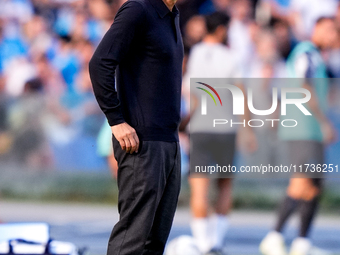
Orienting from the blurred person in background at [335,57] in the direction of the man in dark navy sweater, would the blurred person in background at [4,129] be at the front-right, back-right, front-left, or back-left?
front-right

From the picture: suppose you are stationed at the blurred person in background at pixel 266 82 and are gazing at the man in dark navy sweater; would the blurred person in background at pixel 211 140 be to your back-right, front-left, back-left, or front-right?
front-right

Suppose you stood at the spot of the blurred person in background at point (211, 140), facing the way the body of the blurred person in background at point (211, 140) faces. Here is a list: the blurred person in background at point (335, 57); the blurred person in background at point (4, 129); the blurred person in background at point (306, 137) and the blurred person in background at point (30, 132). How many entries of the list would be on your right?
2

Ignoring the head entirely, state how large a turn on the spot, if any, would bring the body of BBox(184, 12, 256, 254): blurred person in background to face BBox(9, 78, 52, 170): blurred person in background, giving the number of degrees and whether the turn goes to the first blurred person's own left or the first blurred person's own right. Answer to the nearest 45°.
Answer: approximately 90° to the first blurred person's own left

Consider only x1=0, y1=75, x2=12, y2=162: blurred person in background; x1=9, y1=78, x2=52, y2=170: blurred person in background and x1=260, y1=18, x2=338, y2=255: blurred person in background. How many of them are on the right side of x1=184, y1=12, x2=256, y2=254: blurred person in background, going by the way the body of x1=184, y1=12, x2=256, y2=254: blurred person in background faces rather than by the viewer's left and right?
1

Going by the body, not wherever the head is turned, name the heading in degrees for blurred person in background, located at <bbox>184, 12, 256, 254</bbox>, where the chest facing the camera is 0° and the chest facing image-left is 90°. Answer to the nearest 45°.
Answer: approximately 180°

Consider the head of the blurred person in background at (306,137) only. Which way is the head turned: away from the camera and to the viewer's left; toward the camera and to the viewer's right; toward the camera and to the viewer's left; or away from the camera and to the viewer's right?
toward the camera and to the viewer's left
